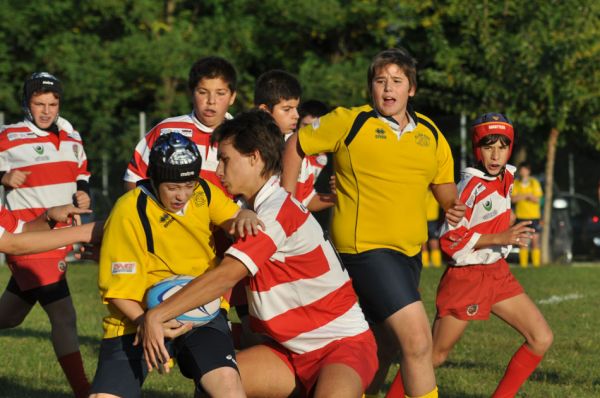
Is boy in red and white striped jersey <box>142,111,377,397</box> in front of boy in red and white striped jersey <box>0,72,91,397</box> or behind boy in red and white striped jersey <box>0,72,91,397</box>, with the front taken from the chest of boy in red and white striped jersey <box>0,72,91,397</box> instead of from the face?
in front

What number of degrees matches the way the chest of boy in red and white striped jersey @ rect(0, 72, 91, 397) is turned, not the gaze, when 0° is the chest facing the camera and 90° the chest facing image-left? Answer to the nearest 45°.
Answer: approximately 0°

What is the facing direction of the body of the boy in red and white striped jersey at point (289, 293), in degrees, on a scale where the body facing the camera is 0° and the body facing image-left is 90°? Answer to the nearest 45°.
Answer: approximately 90°

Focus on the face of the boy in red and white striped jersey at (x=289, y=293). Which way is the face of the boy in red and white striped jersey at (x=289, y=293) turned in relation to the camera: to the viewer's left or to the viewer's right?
to the viewer's left

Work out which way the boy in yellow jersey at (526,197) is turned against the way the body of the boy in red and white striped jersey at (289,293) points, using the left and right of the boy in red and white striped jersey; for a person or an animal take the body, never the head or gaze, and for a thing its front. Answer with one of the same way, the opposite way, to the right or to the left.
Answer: to the left

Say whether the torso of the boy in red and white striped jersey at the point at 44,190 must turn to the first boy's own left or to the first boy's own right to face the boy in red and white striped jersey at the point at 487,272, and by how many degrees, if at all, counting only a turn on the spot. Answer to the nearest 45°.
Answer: approximately 45° to the first boy's own left

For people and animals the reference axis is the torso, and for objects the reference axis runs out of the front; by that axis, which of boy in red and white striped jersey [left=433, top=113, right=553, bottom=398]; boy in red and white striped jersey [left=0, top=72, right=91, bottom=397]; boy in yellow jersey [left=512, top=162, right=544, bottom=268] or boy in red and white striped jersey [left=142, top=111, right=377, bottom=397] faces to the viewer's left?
boy in red and white striped jersey [left=142, top=111, right=377, bottom=397]

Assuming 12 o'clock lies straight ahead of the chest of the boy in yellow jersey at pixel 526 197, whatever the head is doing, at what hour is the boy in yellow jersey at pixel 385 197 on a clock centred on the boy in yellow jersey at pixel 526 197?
the boy in yellow jersey at pixel 385 197 is roughly at 12 o'clock from the boy in yellow jersey at pixel 526 197.

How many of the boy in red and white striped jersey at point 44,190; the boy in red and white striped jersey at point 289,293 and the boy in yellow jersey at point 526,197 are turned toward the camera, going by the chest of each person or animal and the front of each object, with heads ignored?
2

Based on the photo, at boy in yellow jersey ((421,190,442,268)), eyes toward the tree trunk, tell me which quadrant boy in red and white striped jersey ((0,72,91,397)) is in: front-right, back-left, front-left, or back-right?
back-right

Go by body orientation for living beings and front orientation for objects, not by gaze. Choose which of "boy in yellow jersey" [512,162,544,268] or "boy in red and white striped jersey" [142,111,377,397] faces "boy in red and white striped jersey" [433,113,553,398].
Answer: the boy in yellow jersey
